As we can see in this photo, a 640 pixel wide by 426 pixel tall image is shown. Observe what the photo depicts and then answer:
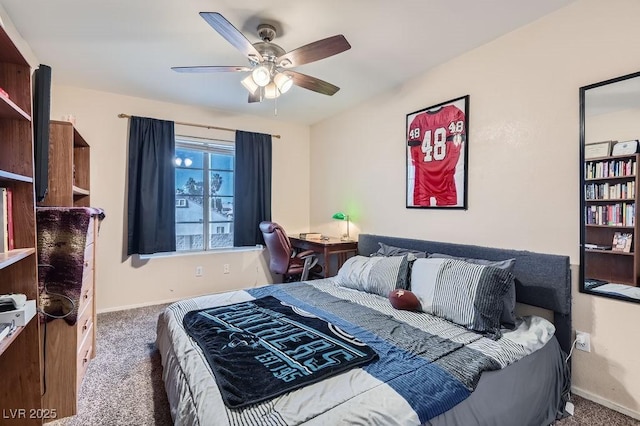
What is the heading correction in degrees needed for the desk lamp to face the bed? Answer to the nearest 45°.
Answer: approximately 90° to its left

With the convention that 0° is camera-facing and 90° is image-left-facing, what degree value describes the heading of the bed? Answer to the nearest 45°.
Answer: approximately 45°

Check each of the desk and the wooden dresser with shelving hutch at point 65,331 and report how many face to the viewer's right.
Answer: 1

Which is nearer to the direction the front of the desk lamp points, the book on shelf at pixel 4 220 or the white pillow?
the book on shelf

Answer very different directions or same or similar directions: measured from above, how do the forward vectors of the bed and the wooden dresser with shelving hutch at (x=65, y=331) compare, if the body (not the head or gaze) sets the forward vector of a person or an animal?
very different directions

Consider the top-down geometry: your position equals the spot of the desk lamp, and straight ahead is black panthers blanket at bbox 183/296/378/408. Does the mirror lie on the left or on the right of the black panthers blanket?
left

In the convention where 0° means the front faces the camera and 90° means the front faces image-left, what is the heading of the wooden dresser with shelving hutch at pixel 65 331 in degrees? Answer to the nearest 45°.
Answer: approximately 270°

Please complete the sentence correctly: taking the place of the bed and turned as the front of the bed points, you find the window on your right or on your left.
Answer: on your right

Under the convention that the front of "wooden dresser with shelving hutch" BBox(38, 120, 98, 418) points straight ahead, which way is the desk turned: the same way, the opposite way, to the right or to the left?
the opposite way
